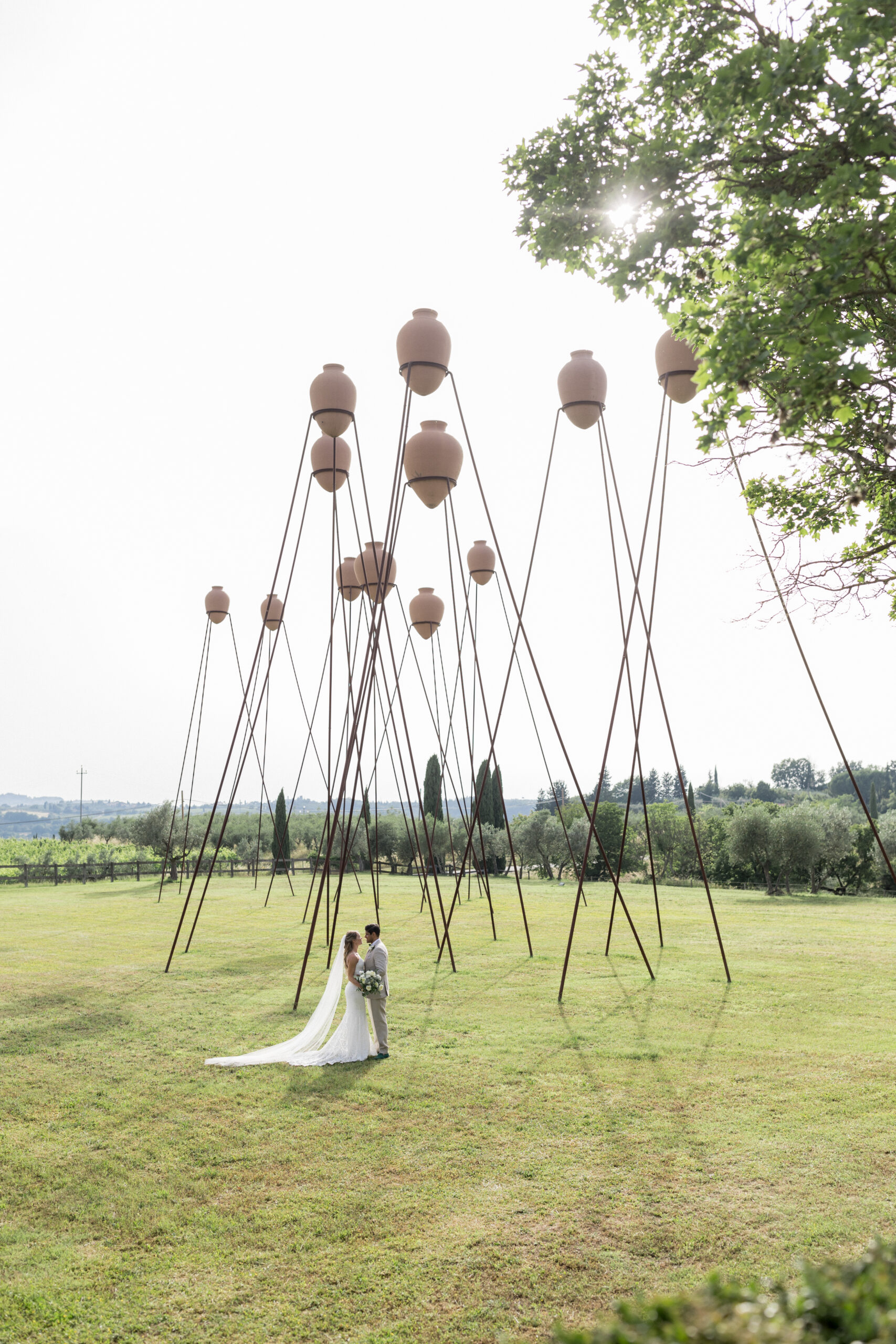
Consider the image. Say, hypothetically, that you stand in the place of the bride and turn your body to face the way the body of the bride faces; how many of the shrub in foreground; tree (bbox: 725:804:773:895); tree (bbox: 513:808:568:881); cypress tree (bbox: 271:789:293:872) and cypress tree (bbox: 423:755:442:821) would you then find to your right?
1

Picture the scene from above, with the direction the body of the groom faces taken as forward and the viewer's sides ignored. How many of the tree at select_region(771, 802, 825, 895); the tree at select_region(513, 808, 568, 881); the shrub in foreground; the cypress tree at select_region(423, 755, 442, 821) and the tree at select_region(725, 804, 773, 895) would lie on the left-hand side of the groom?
1

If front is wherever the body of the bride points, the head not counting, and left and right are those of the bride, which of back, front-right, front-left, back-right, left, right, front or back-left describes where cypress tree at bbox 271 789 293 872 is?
left

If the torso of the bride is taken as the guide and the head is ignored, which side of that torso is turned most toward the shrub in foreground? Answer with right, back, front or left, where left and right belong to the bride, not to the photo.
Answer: right

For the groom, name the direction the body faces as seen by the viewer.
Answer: to the viewer's left

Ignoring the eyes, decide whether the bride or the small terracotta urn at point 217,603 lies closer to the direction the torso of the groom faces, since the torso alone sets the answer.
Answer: the bride

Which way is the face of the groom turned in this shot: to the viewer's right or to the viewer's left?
to the viewer's left

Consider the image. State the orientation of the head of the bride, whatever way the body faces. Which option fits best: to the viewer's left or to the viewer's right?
to the viewer's right

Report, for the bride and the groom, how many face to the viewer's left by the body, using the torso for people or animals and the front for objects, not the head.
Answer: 1

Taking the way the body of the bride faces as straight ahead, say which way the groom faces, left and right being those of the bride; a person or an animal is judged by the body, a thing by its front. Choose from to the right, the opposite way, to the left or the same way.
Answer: the opposite way

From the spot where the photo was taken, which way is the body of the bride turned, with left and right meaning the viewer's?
facing to the right of the viewer
